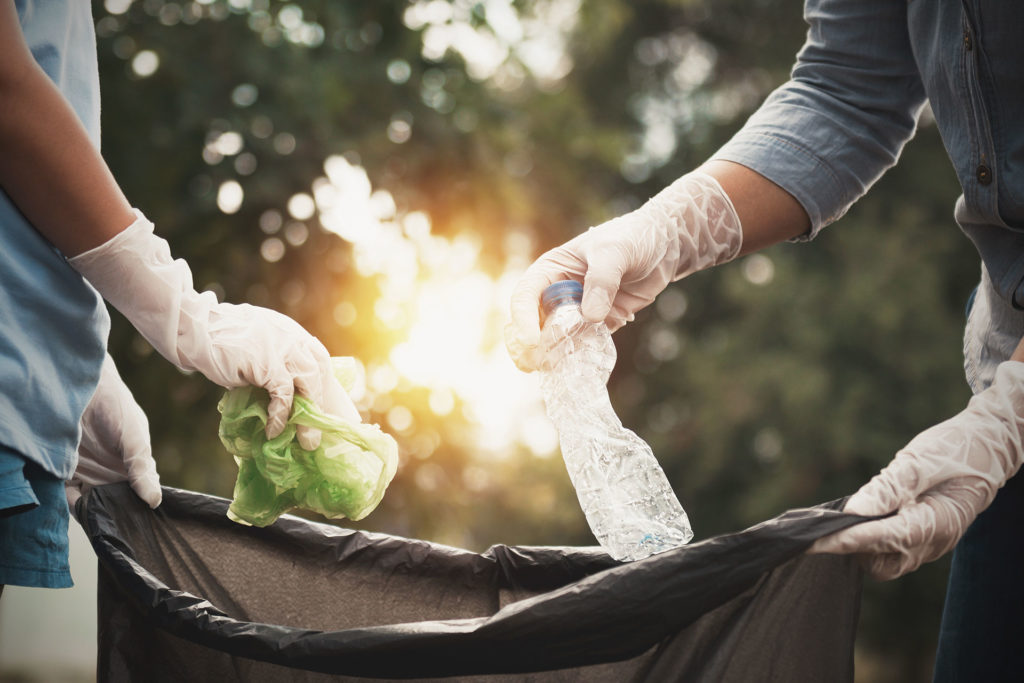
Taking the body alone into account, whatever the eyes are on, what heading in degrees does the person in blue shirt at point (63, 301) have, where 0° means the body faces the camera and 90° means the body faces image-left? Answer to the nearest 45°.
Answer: approximately 270°

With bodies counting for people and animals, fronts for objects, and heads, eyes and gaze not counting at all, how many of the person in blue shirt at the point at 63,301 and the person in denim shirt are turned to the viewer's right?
1

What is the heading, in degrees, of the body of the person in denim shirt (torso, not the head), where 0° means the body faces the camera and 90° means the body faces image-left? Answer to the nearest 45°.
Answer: approximately 45°

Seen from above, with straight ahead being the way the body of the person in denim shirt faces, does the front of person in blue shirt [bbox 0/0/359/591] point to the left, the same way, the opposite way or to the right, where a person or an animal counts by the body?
the opposite way

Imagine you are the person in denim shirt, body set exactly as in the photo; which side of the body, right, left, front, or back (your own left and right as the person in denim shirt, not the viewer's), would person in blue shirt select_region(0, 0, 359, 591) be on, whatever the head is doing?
front
